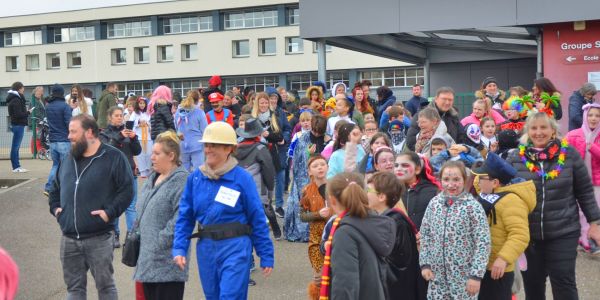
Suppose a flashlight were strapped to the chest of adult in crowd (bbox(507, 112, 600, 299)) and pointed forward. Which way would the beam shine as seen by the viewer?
toward the camera

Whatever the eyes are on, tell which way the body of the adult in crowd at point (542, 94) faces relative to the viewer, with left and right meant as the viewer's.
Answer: facing the viewer and to the left of the viewer

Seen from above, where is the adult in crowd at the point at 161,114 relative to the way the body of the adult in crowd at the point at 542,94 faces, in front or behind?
in front

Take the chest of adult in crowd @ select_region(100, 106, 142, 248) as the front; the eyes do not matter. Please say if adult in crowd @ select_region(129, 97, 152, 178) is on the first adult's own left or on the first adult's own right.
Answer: on the first adult's own left

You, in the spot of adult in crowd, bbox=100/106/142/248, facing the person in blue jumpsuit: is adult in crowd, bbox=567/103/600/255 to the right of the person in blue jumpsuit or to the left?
left

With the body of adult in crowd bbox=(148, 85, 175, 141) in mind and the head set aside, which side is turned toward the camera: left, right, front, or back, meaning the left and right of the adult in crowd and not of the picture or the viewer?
back

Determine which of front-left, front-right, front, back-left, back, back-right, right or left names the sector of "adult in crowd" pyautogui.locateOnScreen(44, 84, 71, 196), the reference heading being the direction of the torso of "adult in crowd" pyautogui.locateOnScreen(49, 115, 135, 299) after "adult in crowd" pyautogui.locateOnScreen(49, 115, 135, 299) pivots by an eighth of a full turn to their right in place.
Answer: right
